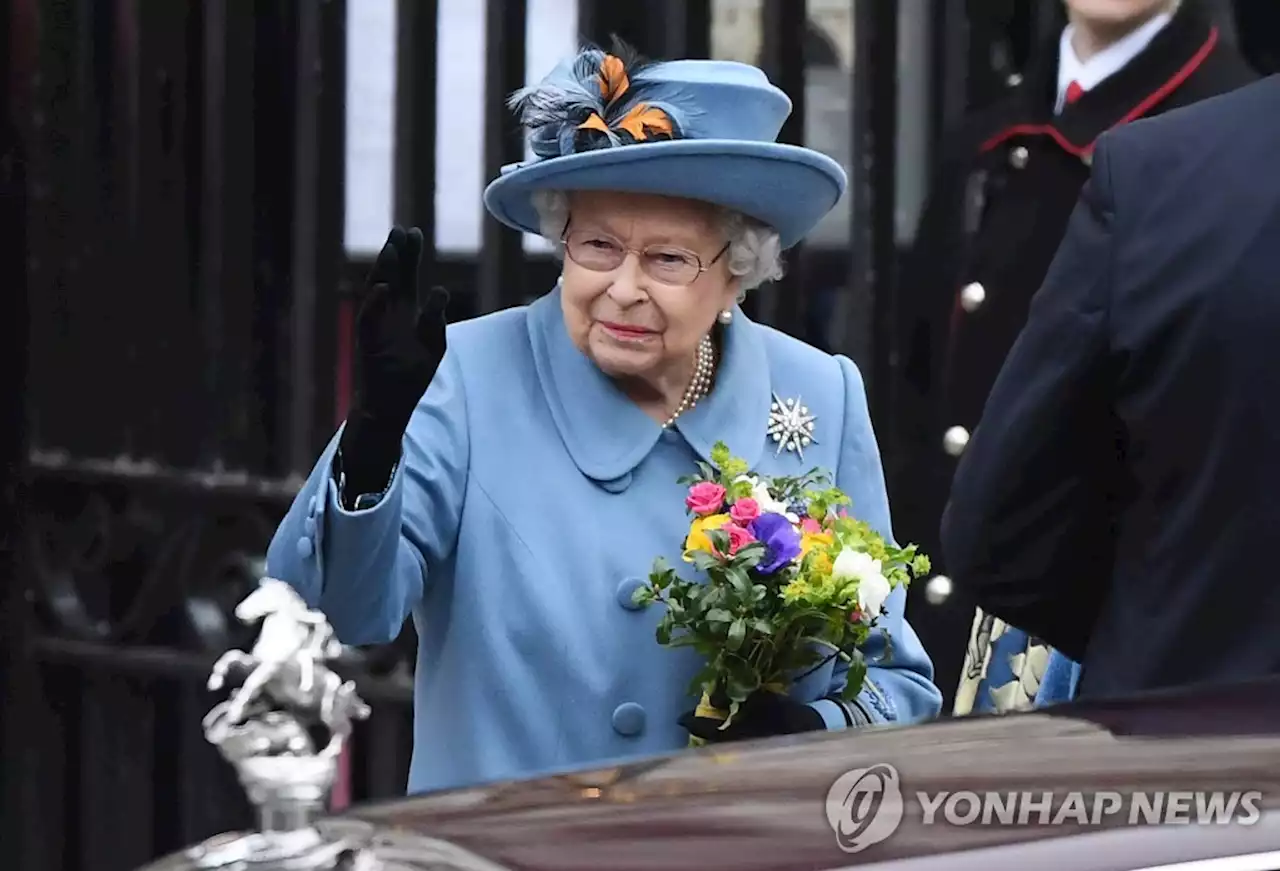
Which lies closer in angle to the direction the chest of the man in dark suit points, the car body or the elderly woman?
the elderly woman

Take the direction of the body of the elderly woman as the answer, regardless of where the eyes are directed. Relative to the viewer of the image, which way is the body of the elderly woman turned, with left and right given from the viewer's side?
facing the viewer

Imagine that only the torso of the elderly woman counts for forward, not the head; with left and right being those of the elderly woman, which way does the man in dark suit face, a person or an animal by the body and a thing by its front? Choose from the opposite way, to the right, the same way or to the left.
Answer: the opposite way

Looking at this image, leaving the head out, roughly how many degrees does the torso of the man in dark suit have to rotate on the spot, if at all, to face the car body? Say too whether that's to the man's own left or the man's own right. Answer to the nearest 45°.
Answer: approximately 180°

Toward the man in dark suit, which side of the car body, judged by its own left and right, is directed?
right

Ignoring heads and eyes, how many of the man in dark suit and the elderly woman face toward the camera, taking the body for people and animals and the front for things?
1

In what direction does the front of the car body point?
to the viewer's left

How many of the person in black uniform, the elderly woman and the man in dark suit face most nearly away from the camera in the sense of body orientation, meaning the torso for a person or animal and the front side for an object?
1

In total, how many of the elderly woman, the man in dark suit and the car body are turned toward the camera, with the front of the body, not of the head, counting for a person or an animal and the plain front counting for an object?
1

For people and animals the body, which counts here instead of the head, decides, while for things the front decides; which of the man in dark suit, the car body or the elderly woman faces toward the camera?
the elderly woman

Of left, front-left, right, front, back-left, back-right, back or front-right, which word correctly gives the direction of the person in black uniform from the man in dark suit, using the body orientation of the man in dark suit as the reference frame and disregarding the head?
front

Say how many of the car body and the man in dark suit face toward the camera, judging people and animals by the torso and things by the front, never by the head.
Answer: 0

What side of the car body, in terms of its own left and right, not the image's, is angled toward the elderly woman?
right

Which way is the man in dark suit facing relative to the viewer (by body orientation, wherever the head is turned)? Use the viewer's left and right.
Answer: facing away from the viewer

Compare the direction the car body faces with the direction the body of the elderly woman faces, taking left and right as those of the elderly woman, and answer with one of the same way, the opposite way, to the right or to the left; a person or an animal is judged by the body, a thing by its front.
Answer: to the right
